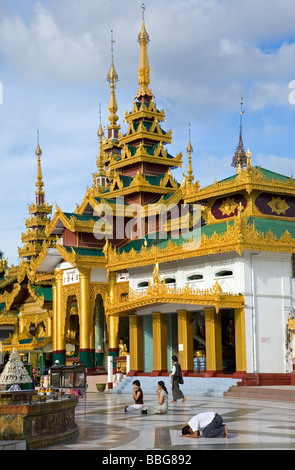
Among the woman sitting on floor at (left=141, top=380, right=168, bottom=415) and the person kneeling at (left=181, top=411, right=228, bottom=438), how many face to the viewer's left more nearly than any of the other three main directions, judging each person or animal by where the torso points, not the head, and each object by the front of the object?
2

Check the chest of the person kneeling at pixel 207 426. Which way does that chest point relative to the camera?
to the viewer's left

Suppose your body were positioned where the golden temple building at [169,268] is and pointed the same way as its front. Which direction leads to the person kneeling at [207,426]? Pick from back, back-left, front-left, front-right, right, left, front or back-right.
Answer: front-left

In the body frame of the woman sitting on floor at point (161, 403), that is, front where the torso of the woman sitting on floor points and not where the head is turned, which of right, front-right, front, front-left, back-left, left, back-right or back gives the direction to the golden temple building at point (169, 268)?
right

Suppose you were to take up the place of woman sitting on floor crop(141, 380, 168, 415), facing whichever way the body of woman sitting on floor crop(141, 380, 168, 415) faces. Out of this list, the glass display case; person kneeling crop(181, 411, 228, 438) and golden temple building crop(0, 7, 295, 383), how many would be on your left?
1

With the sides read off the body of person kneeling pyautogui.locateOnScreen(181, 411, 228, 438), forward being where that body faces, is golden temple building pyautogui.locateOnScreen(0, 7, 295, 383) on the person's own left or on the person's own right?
on the person's own right

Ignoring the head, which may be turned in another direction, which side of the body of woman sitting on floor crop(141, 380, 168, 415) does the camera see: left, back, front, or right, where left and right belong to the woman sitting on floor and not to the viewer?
left

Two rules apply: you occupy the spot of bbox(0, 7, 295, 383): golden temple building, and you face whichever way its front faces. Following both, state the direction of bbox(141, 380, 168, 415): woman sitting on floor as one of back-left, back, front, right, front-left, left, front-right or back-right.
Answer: front-left

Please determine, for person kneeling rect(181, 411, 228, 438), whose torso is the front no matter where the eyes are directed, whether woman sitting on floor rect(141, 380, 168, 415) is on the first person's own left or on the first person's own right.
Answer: on the first person's own right
